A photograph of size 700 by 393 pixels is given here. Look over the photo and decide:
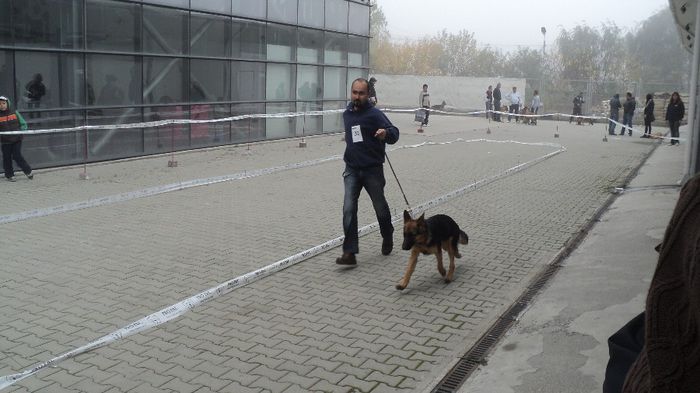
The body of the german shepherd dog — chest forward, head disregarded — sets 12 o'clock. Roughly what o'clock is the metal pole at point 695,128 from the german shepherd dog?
The metal pole is roughly at 6 o'clock from the german shepherd dog.

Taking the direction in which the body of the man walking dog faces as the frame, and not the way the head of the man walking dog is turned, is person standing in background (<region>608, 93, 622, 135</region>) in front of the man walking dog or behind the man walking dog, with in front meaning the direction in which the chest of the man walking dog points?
behind

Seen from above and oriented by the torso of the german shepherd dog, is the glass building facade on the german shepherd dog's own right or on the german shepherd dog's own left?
on the german shepherd dog's own right

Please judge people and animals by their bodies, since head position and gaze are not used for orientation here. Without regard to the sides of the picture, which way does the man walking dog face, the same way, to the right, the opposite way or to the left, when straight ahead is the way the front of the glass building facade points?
to the right

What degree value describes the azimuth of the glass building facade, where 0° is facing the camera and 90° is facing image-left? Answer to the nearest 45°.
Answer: approximately 315°

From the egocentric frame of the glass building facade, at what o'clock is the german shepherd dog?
The german shepherd dog is roughly at 1 o'clock from the glass building facade.
